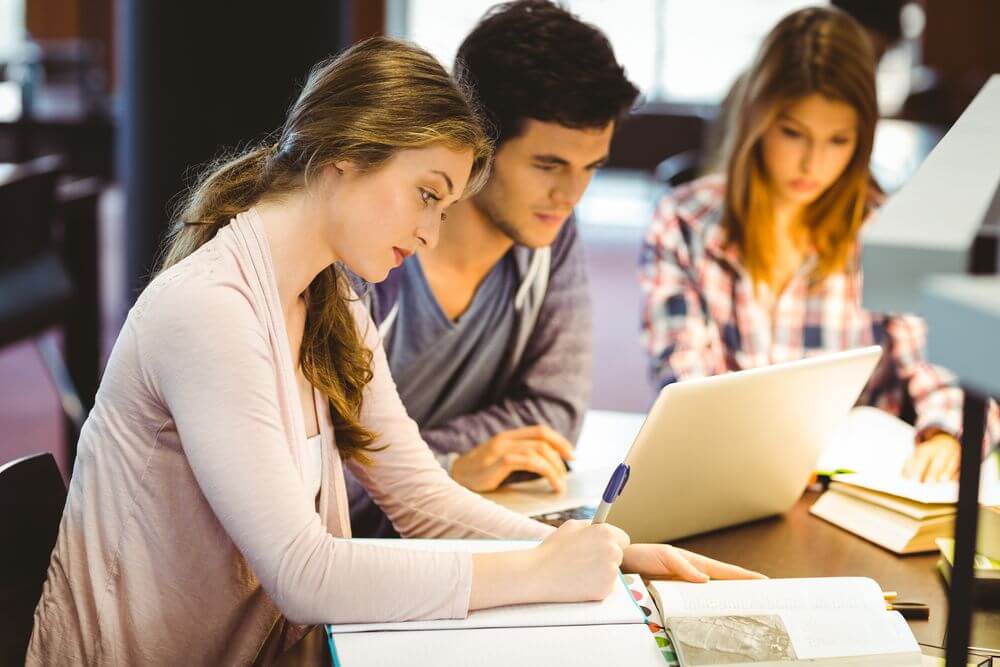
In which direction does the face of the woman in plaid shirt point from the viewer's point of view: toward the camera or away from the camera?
toward the camera

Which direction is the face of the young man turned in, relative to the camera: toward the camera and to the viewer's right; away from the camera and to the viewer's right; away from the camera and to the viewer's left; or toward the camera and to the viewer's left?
toward the camera and to the viewer's right

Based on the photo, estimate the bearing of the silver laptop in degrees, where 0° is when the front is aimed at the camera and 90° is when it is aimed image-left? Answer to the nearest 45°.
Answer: approximately 135°

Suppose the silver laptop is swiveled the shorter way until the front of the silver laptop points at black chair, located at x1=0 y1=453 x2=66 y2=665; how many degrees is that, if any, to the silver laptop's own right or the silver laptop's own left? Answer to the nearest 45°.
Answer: approximately 90° to the silver laptop's own left

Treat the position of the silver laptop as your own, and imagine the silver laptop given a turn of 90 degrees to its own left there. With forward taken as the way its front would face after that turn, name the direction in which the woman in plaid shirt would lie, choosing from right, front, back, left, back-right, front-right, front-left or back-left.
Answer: back-right

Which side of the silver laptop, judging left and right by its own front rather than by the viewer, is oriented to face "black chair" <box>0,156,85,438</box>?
front

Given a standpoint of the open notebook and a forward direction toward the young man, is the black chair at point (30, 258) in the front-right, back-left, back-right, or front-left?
front-left

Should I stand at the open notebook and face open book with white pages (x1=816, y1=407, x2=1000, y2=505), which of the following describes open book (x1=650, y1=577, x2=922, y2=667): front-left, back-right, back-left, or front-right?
front-right
